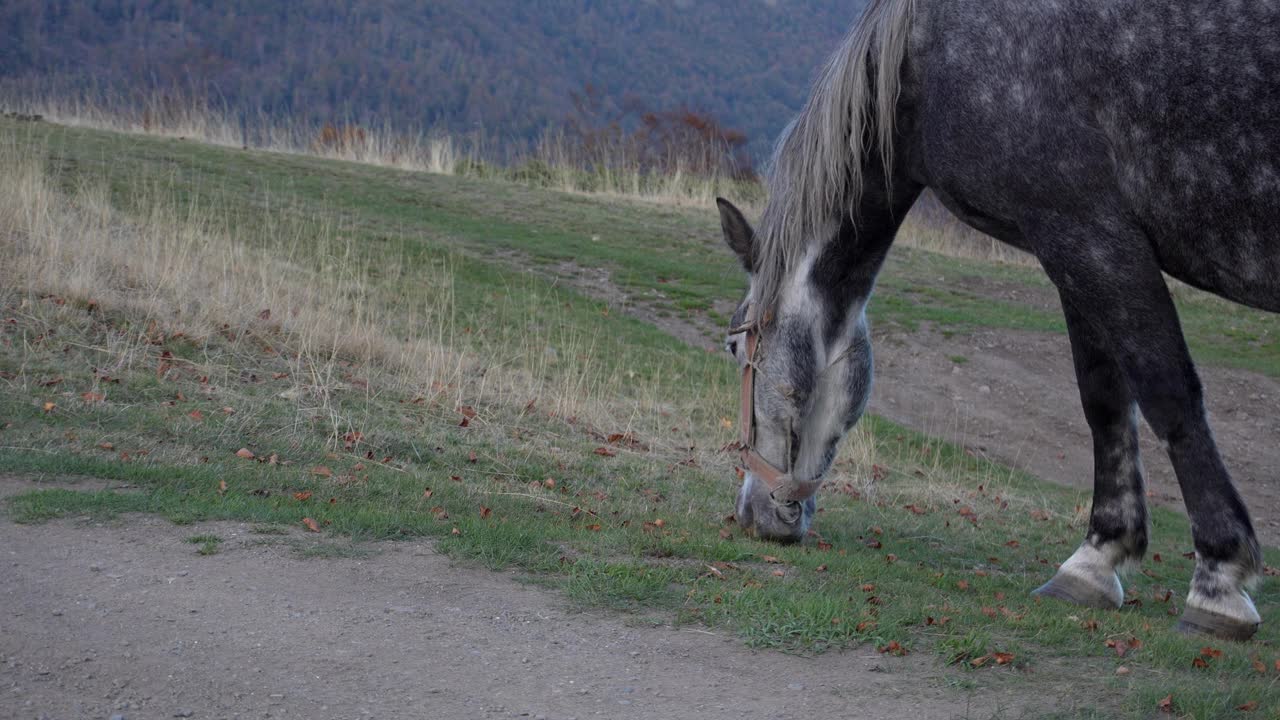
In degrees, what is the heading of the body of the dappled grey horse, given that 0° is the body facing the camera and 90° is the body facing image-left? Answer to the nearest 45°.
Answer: approximately 90°
